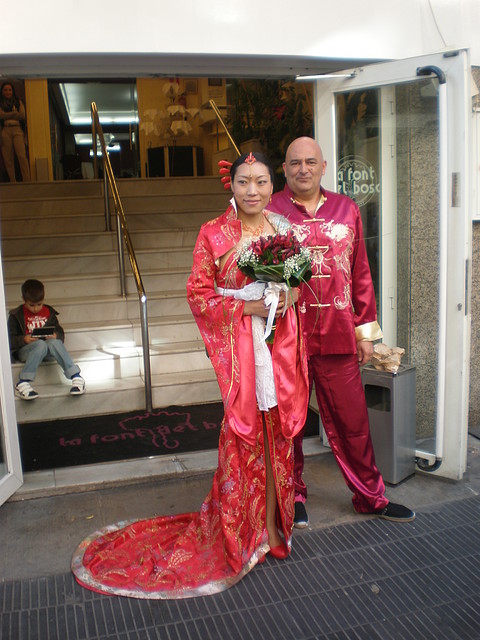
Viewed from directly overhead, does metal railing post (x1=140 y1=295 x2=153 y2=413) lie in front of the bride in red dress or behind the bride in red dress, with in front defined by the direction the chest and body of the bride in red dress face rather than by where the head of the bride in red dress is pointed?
behind

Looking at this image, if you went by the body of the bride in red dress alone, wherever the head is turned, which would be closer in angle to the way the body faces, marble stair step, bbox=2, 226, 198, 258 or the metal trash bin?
the metal trash bin

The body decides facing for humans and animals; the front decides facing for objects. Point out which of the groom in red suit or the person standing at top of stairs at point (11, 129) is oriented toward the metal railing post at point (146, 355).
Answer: the person standing at top of stairs

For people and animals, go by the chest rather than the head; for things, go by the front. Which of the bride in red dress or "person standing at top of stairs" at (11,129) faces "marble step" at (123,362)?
the person standing at top of stairs

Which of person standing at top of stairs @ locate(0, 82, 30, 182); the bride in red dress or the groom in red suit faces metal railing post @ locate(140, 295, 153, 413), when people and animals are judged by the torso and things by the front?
the person standing at top of stairs

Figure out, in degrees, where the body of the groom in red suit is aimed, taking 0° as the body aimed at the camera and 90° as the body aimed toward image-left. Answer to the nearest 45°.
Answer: approximately 0°

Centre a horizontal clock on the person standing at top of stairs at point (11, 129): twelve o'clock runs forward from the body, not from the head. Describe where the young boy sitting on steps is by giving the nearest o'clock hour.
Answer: The young boy sitting on steps is roughly at 12 o'clock from the person standing at top of stairs.

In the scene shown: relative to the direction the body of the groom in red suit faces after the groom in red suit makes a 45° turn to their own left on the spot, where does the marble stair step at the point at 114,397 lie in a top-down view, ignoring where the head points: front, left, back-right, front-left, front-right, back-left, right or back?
back

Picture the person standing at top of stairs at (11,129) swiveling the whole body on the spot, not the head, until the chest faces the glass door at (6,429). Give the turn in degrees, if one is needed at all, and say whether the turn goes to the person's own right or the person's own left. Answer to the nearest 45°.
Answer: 0° — they already face it

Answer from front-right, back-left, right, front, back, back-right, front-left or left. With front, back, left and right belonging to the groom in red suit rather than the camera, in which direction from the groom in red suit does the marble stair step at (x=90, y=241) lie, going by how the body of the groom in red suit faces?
back-right
